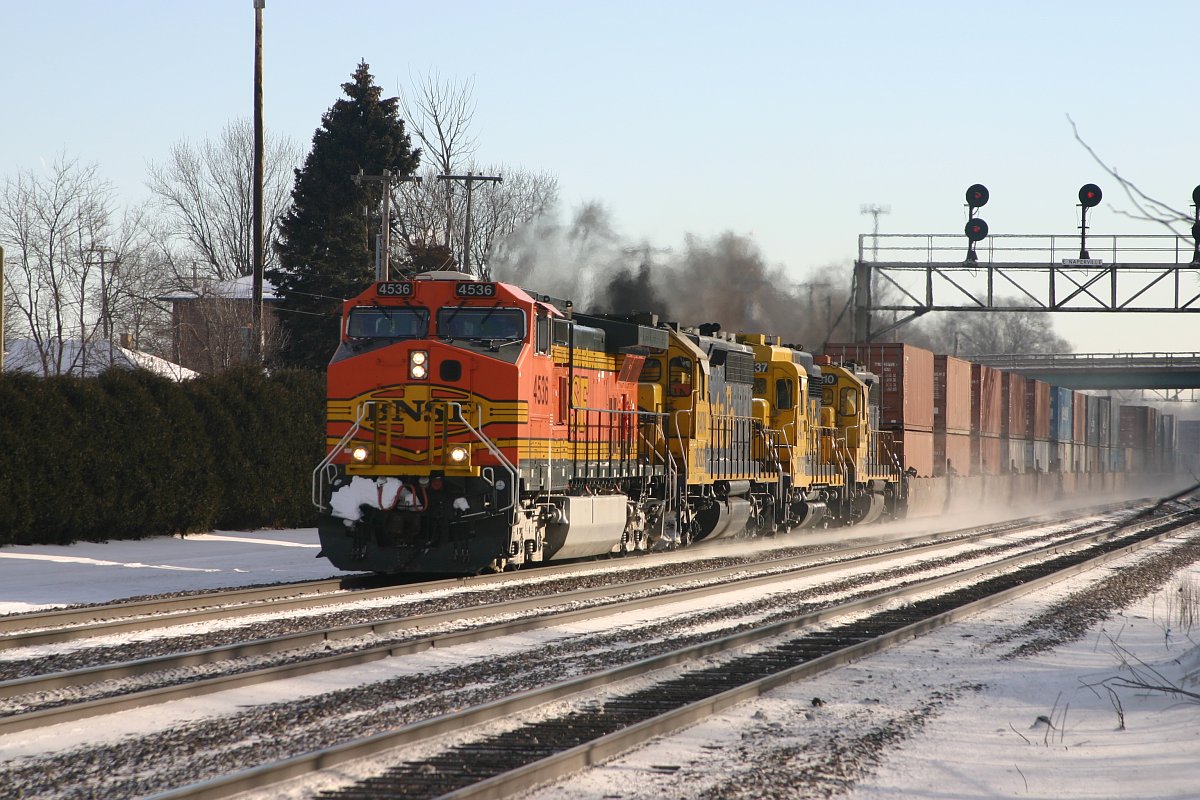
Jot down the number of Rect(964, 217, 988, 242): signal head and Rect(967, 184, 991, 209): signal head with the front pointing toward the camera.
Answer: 2

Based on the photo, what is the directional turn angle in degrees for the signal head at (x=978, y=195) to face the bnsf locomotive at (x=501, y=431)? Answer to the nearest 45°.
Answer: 0° — it already faces it

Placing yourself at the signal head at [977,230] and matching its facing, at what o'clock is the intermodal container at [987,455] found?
The intermodal container is roughly at 6 o'clock from the signal head.

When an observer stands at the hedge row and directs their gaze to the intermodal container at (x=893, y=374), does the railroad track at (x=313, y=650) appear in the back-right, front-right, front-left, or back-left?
back-right

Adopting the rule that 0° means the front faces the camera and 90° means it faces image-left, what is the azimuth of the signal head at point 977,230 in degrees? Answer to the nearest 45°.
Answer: approximately 0°

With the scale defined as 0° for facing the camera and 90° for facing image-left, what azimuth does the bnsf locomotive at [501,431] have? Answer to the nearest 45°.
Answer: approximately 45°

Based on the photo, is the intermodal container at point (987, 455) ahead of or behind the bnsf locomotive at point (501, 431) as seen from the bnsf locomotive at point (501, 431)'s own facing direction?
behind

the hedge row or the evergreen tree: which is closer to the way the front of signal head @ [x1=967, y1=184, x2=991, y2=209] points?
the hedge row

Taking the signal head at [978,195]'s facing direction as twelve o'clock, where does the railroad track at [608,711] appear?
The railroad track is roughly at 12 o'clock from the signal head.
